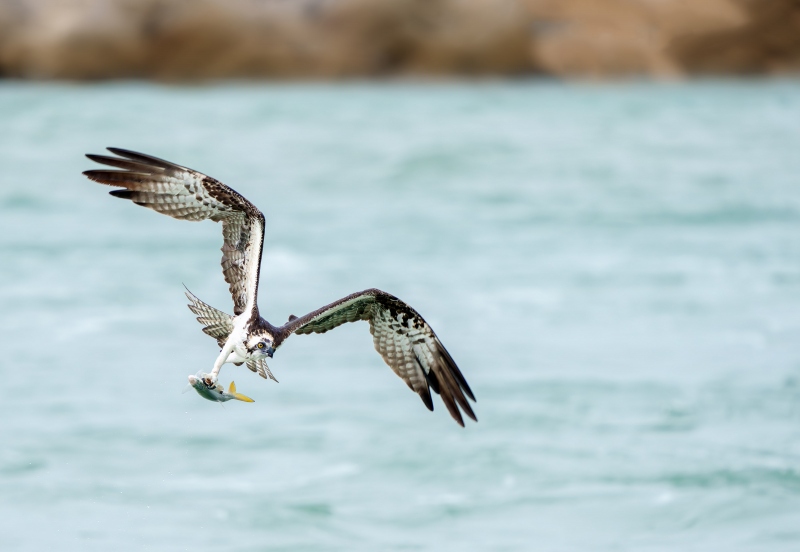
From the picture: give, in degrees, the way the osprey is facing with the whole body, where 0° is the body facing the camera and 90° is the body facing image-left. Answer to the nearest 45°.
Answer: approximately 315°
